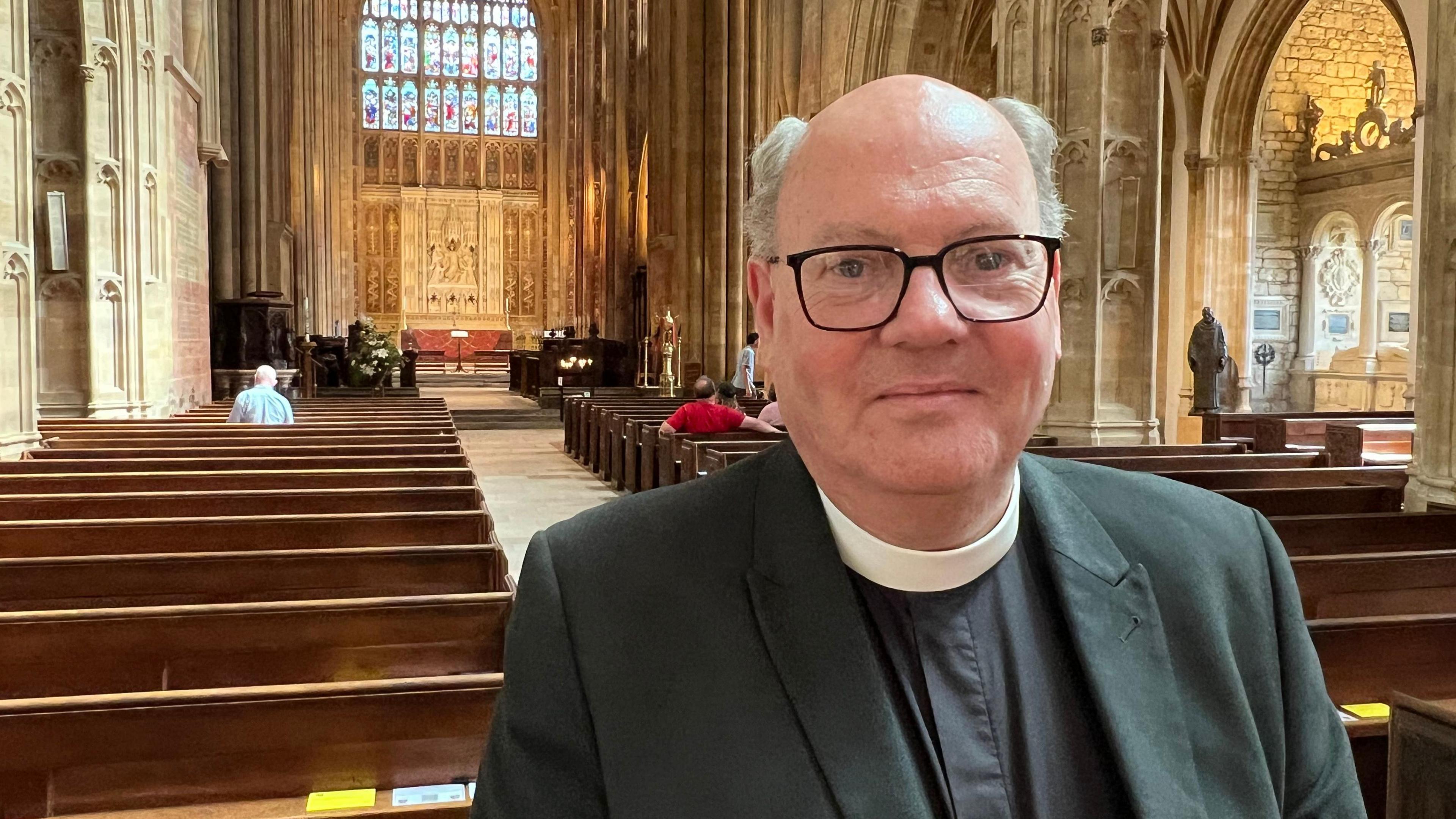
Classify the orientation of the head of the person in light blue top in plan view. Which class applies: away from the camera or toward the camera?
away from the camera

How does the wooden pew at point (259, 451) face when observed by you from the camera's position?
facing away from the viewer

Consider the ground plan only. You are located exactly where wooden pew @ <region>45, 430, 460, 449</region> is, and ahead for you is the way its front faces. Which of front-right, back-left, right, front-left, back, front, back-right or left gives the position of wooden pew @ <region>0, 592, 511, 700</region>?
back

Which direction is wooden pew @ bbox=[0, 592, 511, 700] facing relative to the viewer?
away from the camera

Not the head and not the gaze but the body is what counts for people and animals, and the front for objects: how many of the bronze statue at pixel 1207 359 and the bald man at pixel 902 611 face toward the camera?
2

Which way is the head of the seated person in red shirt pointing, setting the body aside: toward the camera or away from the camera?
away from the camera

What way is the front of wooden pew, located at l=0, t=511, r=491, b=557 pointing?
away from the camera

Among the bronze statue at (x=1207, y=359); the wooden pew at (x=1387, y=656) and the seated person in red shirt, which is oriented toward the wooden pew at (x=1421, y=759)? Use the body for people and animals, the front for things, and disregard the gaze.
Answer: the bronze statue

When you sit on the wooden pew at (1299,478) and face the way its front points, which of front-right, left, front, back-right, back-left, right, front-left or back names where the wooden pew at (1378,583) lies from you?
back

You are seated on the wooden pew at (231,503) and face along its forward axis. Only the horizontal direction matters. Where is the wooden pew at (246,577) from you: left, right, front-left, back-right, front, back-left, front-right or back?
back

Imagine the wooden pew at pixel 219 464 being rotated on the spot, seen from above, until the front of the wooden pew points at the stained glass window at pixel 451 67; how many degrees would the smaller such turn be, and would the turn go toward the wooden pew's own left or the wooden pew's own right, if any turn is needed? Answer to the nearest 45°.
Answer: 0° — it already faces it

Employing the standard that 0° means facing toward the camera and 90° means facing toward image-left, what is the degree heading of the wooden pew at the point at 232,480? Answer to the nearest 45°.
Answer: approximately 180°

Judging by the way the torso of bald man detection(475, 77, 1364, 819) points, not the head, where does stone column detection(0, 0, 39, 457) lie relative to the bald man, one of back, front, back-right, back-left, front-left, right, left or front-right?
back-right

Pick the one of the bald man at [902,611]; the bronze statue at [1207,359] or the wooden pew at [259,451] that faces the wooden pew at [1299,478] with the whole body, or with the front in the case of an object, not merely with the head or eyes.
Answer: the bronze statue
